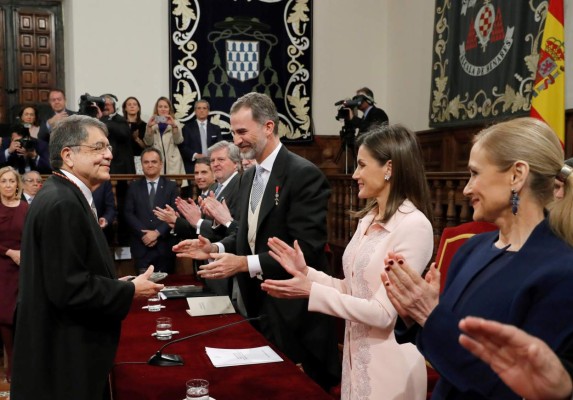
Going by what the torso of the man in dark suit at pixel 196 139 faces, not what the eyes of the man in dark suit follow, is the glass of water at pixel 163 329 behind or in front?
in front

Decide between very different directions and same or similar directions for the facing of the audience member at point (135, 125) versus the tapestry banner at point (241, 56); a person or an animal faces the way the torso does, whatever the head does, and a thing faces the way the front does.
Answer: same or similar directions

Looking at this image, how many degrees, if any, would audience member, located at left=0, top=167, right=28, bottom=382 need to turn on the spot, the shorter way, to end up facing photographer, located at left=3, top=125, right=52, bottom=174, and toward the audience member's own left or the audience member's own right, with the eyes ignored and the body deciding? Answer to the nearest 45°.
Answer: approximately 180°

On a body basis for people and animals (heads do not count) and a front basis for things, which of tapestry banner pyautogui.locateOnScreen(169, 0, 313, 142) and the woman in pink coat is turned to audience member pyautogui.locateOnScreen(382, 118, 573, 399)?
the tapestry banner

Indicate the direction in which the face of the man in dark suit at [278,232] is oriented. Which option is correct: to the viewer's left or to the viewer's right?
to the viewer's left

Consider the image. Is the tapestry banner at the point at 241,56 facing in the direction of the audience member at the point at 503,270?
yes

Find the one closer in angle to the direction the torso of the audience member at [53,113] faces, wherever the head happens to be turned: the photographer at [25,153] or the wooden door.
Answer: the photographer

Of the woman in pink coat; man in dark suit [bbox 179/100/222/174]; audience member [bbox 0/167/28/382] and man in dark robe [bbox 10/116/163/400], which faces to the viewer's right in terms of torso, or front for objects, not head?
man in dark robe [bbox 10/116/163/400]

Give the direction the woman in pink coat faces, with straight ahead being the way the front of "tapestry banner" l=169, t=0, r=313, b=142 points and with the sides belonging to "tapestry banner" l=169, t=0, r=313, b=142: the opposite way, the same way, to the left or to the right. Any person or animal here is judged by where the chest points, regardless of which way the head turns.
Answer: to the right

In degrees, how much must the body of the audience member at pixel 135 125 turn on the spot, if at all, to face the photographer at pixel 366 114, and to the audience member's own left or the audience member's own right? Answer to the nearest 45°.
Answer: approximately 90° to the audience member's own left

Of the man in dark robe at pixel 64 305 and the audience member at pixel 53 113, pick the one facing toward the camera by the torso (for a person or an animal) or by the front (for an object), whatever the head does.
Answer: the audience member

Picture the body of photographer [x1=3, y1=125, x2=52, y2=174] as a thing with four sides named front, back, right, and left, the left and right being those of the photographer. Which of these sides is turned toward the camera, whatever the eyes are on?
front

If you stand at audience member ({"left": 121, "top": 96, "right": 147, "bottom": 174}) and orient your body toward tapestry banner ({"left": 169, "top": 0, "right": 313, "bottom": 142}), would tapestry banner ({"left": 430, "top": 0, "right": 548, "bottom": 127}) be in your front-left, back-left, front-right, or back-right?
front-right

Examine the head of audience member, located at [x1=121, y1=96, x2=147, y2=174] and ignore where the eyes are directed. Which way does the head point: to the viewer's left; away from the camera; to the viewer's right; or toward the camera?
toward the camera

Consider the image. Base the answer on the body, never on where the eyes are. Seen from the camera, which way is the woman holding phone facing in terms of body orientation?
toward the camera

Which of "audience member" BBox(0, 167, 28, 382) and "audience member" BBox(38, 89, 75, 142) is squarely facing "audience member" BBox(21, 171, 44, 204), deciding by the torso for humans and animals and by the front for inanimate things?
"audience member" BBox(38, 89, 75, 142)

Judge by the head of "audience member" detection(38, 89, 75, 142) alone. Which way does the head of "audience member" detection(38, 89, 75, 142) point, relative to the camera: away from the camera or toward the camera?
toward the camera

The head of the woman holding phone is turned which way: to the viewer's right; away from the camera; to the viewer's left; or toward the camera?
toward the camera

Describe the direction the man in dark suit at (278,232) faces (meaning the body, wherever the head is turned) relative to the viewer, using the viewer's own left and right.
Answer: facing the viewer and to the left of the viewer

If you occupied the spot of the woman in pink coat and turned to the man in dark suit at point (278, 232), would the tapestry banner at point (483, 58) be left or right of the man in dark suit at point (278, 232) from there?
right
